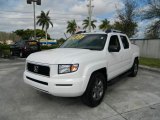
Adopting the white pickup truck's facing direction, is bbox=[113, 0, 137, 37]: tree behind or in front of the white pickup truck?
behind

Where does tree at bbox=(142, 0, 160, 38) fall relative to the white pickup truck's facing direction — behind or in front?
behind

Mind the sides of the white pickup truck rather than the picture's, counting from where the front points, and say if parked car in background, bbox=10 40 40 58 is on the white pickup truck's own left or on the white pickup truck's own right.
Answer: on the white pickup truck's own right

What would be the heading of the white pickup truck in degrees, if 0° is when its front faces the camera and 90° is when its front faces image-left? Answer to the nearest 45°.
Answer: approximately 45°
